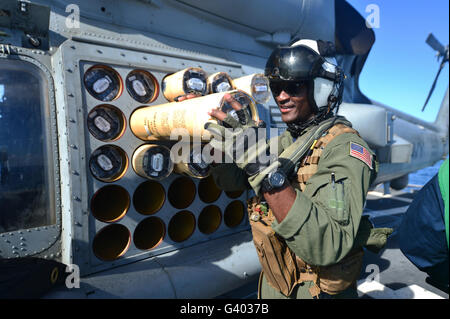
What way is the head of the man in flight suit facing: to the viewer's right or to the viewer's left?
to the viewer's left

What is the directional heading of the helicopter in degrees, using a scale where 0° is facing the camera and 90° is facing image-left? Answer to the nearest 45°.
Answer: approximately 45°

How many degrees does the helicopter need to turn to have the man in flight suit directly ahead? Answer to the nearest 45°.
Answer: approximately 90° to its left

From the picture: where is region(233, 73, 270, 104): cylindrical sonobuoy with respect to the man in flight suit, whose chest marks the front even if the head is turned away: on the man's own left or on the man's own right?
on the man's own right

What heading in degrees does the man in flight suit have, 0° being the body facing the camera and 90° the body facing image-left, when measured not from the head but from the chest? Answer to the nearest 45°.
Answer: approximately 45°

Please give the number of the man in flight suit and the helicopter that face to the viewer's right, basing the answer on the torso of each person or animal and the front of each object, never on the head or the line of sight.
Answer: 0
